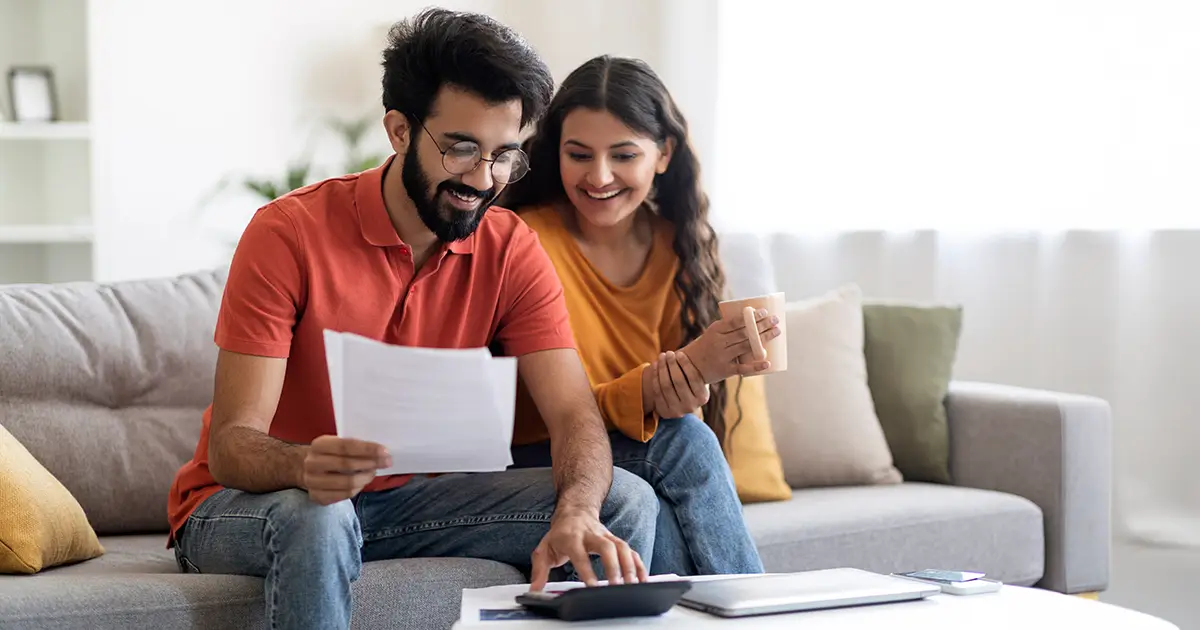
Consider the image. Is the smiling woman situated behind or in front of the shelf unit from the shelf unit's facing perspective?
in front

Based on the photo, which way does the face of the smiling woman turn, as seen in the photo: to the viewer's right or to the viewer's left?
to the viewer's left

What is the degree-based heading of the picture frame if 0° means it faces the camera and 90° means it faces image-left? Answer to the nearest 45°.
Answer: approximately 0°

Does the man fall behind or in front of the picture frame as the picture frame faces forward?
in front

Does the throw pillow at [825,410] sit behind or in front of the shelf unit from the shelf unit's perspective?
in front

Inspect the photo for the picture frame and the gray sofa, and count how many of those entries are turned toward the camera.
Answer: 2

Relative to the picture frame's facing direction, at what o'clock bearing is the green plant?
The green plant is roughly at 10 o'clock from the picture frame.

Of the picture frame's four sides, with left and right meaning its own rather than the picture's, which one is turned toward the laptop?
front
